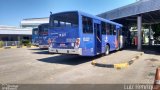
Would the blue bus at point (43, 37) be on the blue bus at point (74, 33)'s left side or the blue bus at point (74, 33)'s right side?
on its left

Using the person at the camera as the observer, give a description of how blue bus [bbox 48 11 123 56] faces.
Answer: facing away from the viewer and to the right of the viewer
